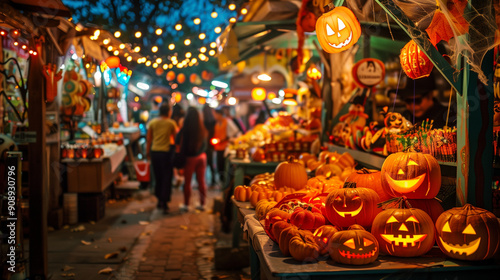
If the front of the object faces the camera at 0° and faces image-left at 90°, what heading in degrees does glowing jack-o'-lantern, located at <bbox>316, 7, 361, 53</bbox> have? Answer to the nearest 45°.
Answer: approximately 0°

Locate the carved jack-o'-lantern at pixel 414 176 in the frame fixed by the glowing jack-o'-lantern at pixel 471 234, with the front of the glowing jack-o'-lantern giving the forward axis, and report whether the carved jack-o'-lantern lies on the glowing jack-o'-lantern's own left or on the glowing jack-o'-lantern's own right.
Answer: on the glowing jack-o'-lantern's own right

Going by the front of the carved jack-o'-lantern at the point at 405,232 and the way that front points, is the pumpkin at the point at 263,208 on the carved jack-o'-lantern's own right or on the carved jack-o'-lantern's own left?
on the carved jack-o'-lantern's own right

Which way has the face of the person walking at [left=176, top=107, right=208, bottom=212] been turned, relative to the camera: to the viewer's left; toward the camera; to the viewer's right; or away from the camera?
away from the camera

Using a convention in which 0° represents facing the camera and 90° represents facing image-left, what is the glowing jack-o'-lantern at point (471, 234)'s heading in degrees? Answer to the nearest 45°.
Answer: approximately 45°
